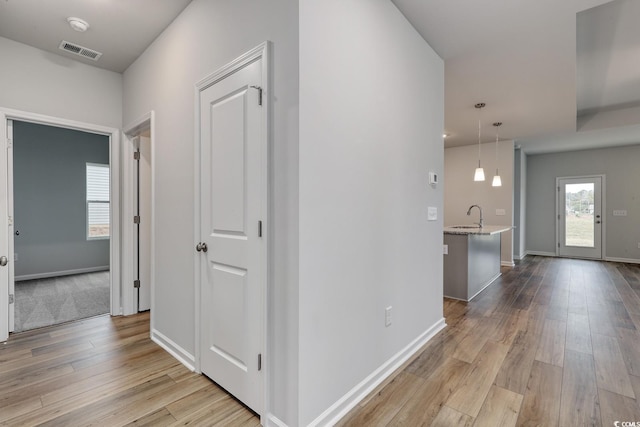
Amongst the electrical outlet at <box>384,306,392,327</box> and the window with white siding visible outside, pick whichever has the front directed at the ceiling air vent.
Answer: the window with white siding visible outside

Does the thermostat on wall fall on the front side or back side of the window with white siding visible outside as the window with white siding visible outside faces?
on the front side

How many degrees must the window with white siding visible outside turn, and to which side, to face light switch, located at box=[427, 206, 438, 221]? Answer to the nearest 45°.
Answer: approximately 45° to its left

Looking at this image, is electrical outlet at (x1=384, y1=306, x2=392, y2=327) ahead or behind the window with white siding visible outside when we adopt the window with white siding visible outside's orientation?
ahead

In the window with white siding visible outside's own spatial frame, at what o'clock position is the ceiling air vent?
The ceiling air vent is roughly at 12 o'clock from the window with white siding visible outside.

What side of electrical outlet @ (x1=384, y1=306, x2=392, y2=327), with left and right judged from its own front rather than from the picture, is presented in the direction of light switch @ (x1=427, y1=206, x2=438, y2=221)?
left

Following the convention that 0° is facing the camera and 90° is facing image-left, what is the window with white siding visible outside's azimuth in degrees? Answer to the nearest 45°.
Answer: approximately 0°

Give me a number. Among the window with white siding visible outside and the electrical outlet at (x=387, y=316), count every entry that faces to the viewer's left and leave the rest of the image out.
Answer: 0

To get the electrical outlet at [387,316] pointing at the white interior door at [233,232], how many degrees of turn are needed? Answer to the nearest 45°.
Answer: approximately 90° to its right
